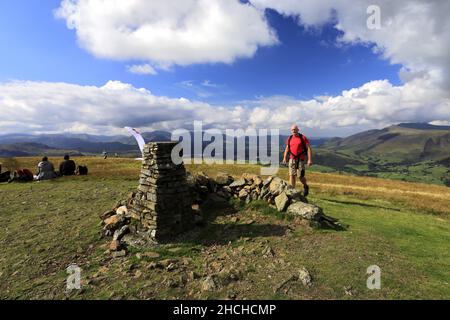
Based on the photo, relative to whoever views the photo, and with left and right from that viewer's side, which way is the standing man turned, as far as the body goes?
facing the viewer

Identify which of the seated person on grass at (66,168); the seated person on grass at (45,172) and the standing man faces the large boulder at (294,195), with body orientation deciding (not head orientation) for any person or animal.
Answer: the standing man

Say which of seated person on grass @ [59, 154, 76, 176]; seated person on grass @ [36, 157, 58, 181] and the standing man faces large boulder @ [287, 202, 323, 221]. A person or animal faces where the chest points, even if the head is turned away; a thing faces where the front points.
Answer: the standing man

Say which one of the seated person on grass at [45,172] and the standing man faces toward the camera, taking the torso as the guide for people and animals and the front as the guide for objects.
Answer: the standing man

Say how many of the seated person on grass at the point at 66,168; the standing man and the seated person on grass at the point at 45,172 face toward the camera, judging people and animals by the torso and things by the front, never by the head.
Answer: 1

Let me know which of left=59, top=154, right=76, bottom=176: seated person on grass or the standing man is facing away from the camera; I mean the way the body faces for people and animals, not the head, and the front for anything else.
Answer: the seated person on grass

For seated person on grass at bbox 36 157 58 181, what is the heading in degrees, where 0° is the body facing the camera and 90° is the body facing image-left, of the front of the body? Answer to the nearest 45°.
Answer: approximately 180°

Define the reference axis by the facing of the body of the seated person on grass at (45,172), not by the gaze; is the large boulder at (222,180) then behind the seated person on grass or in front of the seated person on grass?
behind

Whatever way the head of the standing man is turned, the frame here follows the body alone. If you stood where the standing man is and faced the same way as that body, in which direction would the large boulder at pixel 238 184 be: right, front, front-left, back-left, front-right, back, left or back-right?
right

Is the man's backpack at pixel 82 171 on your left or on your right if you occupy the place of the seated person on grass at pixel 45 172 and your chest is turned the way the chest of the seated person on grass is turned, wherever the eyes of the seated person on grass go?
on your right

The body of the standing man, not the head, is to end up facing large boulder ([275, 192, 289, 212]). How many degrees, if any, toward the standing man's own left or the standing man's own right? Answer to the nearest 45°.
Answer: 0° — they already face it

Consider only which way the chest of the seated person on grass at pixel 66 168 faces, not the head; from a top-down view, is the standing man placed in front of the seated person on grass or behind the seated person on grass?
behind

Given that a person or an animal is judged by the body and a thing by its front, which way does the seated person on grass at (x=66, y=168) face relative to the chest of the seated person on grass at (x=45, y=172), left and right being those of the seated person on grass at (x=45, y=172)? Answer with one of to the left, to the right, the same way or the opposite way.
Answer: the same way

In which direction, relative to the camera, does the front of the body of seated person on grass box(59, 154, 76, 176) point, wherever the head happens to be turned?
away from the camera
